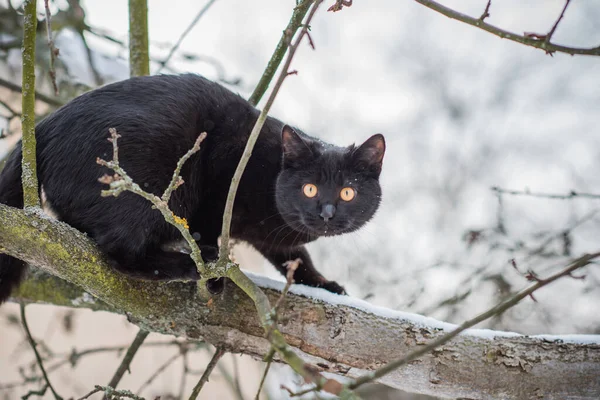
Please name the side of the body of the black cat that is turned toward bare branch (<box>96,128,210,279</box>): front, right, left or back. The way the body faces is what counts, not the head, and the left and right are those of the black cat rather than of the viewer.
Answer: right

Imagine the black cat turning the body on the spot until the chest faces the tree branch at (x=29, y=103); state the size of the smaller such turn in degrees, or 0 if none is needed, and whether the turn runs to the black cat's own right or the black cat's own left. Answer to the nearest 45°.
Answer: approximately 135° to the black cat's own right

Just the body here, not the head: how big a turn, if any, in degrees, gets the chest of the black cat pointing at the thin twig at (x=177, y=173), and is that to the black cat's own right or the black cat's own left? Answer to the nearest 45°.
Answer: approximately 90° to the black cat's own right

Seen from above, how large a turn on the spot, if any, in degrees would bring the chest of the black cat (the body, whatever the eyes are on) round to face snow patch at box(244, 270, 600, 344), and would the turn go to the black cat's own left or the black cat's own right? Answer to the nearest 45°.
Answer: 0° — it already faces it

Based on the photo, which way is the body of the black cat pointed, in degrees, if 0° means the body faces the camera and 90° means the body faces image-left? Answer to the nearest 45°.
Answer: approximately 270°

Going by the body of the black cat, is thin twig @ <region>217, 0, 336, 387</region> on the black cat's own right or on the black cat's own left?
on the black cat's own right

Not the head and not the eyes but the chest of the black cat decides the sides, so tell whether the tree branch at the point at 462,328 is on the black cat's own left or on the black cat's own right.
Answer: on the black cat's own right
